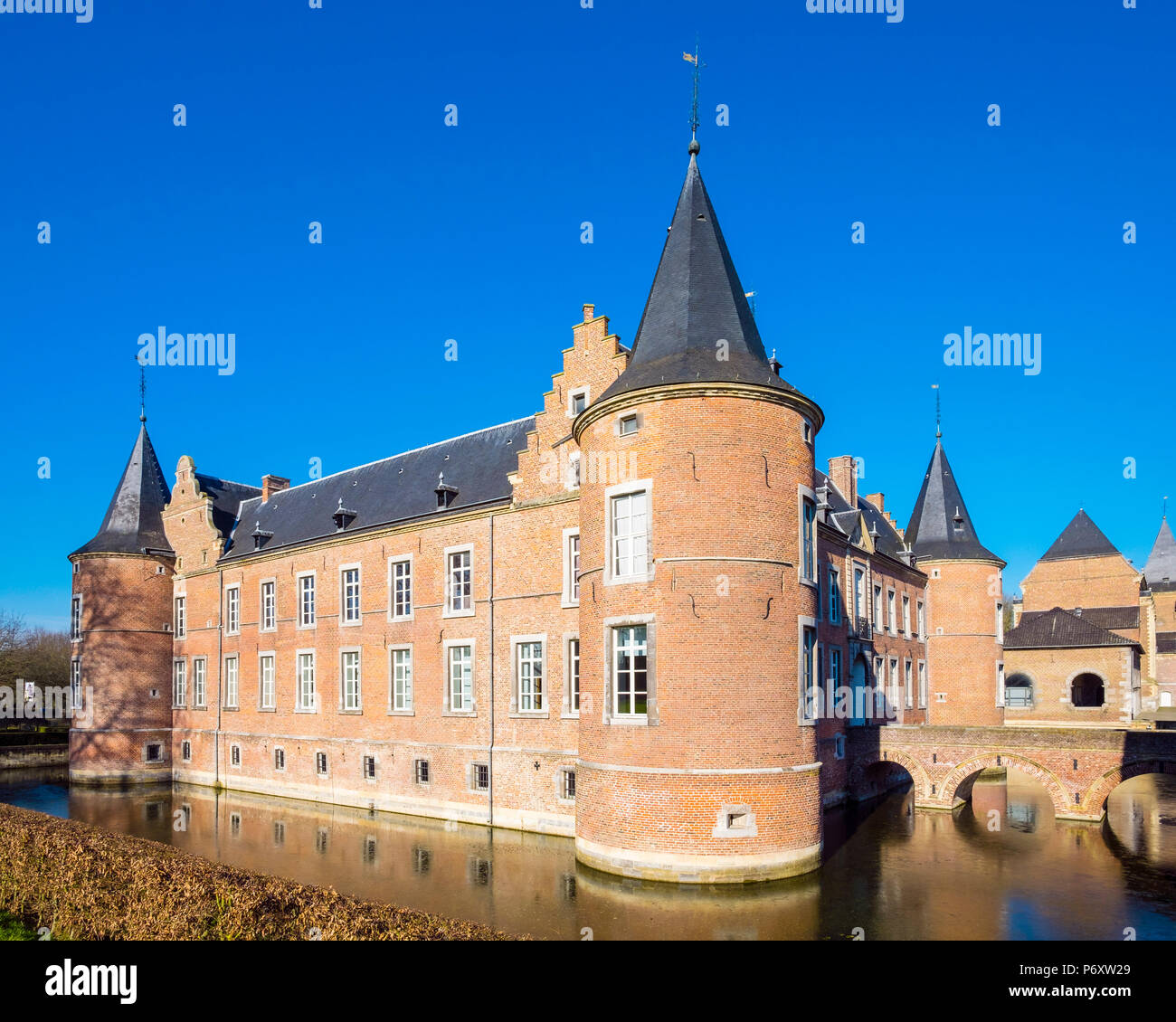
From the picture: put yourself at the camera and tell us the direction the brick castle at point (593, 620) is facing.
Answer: facing the viewer and to the right of the viewer
